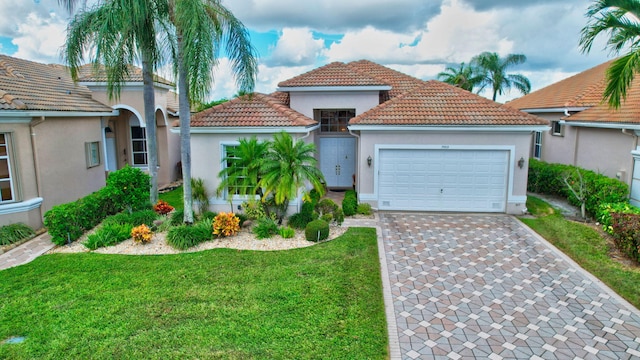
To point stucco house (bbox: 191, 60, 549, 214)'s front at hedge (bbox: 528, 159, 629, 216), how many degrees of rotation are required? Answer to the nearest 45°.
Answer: approximately 90° to its left

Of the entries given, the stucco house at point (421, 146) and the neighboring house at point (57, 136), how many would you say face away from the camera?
0

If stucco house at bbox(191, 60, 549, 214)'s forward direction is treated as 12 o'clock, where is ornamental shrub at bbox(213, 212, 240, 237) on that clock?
The ornamental shrub is roughly at 2 o'clock from the stucco house.

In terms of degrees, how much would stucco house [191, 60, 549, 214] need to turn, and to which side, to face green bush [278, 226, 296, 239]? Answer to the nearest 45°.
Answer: approximately 45° to its right

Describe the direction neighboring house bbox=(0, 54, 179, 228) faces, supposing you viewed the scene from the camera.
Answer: facing the viewer and to the right of the viewer

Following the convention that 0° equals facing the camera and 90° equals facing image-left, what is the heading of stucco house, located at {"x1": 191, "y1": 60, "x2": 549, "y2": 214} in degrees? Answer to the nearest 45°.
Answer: approximately 0°
